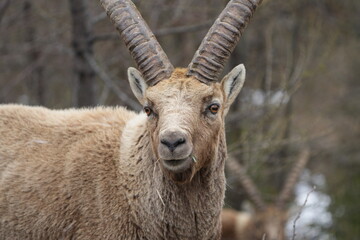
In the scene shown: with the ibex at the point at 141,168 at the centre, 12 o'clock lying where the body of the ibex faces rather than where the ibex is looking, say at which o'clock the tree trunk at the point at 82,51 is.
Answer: The tree trunk is roughly at 7 o'clock from the ibex.

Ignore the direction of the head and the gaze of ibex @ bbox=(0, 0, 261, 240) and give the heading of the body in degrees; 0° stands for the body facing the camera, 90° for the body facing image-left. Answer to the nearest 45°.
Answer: approximately 315°

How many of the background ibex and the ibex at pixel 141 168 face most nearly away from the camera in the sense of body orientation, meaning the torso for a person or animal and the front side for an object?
0

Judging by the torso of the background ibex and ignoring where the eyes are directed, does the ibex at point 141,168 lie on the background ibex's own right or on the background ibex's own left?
on the background ibex's own right

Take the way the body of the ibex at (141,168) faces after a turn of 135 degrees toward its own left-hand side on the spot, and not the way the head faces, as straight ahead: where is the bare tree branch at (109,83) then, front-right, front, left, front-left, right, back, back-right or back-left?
front

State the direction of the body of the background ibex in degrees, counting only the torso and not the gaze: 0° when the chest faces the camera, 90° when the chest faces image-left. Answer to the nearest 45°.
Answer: approximately 315°
